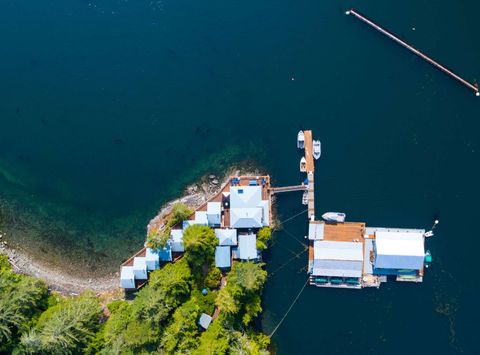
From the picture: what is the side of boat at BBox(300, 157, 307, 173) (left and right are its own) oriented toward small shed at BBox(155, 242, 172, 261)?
left

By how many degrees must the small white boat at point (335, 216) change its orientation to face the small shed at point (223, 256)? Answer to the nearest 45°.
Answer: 0° — it already faces it

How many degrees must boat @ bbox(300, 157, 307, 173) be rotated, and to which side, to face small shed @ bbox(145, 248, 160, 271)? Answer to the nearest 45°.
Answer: approximately 90° to its left

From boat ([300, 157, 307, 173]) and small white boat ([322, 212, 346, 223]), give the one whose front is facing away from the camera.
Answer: the boat

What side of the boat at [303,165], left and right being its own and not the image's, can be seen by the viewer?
back

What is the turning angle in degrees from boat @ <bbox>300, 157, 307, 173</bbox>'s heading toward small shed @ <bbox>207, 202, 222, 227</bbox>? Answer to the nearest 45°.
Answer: approximately 90° to its left

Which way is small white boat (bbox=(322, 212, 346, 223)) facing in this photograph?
to the viewer's left

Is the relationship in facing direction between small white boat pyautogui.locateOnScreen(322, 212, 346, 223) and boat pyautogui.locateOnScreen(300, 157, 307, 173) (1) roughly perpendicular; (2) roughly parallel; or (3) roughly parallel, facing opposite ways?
roughly perpendicular

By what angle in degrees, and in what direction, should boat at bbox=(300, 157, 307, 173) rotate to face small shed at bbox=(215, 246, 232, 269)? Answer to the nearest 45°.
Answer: approximately 135° to its left

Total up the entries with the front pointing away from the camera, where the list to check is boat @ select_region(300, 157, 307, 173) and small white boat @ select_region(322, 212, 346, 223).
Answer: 1
